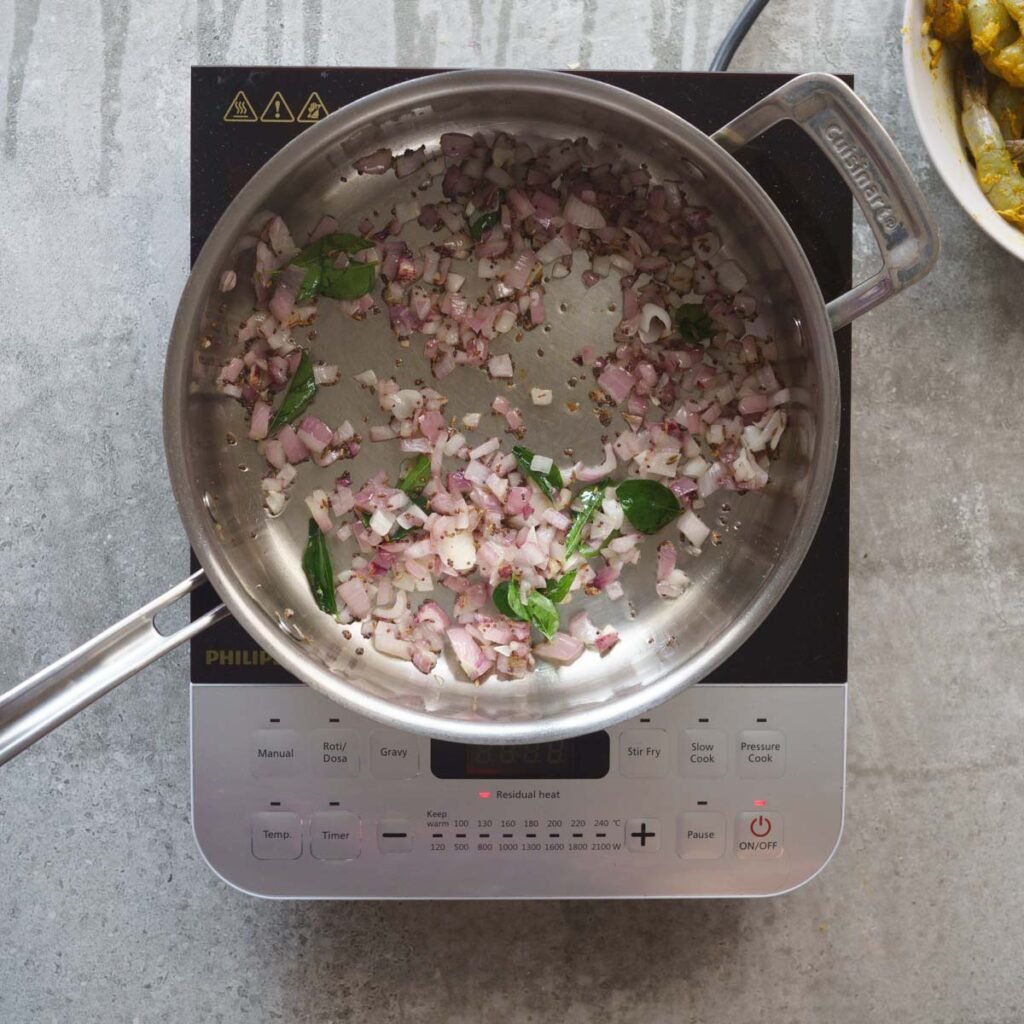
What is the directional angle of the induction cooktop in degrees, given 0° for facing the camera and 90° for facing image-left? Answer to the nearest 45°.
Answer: approximately 0°
